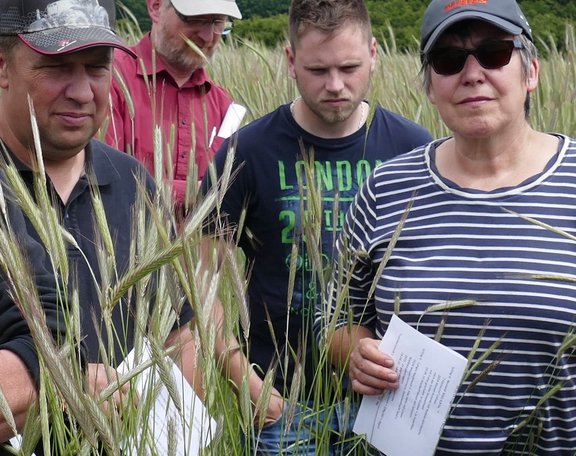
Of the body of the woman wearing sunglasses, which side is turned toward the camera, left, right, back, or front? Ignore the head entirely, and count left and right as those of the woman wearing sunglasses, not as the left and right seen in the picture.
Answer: front

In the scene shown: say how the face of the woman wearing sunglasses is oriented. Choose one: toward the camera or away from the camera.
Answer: toward the camera
